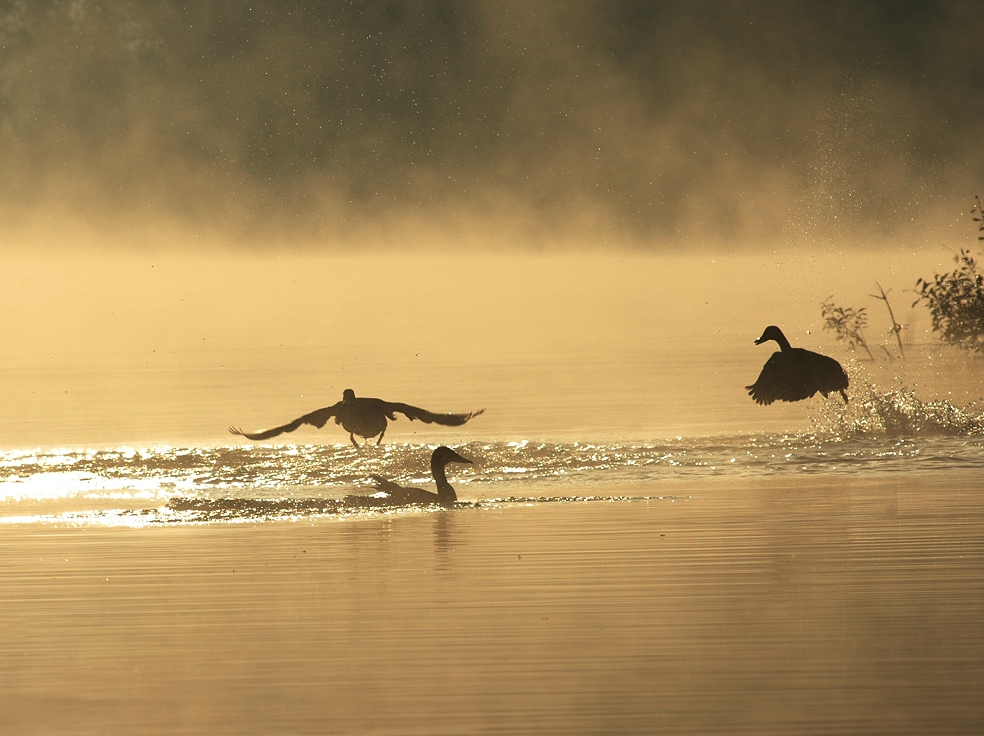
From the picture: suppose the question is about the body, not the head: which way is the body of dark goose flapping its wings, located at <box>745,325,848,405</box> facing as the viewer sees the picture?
to the viewer's left

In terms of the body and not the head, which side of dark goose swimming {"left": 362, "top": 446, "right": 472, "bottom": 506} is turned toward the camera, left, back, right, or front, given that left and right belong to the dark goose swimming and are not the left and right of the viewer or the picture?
right

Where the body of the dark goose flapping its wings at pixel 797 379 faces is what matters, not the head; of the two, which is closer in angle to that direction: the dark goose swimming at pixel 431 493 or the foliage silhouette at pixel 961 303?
the dark goose swimming

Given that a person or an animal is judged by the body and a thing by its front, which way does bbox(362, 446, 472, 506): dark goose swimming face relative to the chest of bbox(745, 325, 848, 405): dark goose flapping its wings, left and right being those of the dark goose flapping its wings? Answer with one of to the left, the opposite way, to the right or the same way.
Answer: the opposite way

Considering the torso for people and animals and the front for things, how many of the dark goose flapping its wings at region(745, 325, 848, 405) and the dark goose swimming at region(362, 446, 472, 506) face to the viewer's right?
1

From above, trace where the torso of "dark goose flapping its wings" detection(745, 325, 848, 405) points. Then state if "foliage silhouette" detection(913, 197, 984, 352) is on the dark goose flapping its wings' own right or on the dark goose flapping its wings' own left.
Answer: on the dark goose flapping its wings' own right
